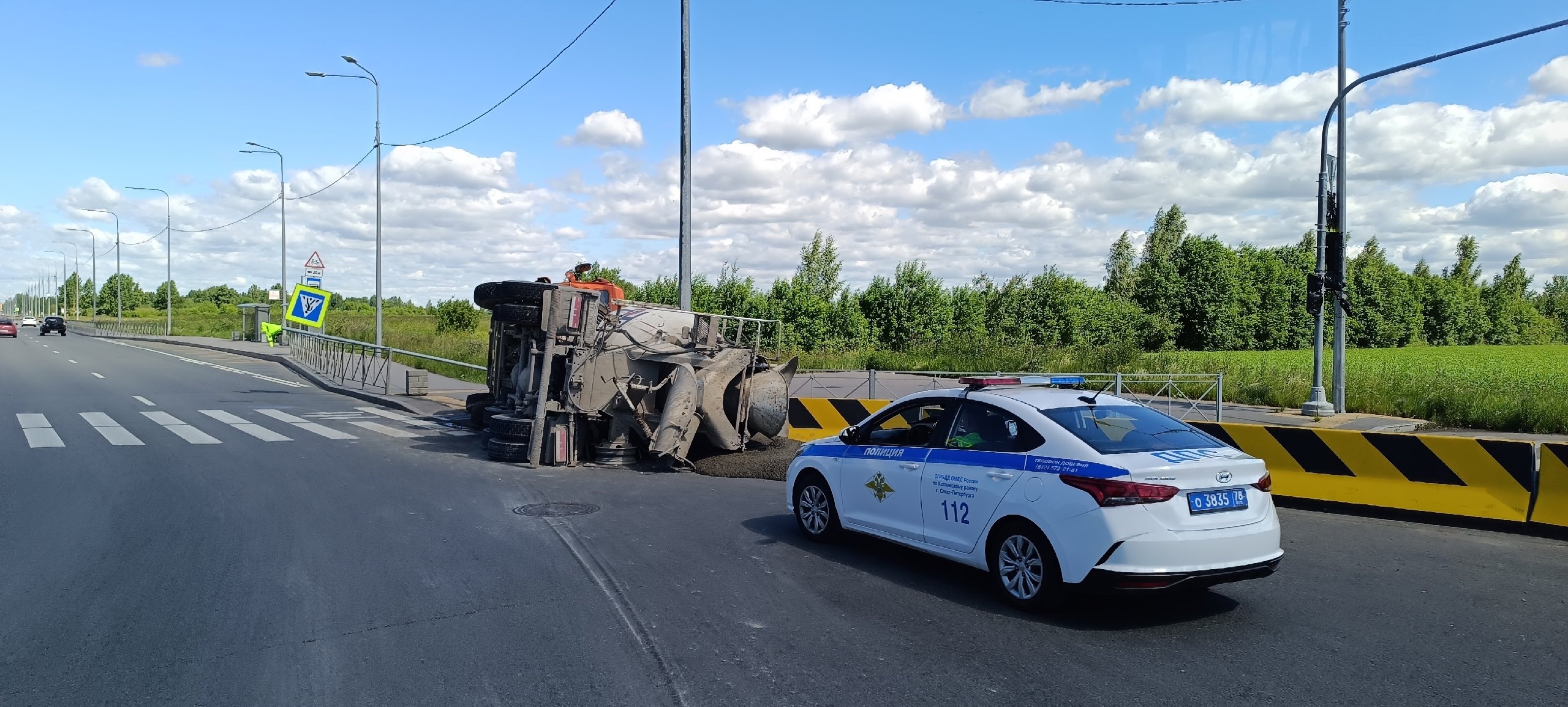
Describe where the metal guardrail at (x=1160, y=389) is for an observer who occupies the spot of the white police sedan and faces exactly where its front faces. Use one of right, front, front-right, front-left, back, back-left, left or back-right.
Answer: front-right

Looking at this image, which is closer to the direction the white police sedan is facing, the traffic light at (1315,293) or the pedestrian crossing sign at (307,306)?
the pedestrian crossing sign

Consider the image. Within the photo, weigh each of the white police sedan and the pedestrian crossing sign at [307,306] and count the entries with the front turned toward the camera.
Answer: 1

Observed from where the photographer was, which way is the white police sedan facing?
facing away from the viewer and to the left of the viewer

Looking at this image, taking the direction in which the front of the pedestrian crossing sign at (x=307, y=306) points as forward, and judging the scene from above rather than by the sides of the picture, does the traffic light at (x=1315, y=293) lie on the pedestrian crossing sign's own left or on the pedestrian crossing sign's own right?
on the pedestrian crossing sign's own left

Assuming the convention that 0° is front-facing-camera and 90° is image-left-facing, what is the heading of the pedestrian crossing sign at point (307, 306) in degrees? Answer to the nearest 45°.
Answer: approximately 0°

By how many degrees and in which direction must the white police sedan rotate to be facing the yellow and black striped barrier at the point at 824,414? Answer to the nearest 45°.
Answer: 0° — it already faces it

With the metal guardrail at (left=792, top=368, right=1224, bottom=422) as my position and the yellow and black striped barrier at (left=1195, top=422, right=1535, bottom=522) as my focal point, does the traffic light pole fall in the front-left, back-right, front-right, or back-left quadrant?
back-left

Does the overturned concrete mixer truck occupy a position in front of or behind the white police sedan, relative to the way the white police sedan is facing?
in front
